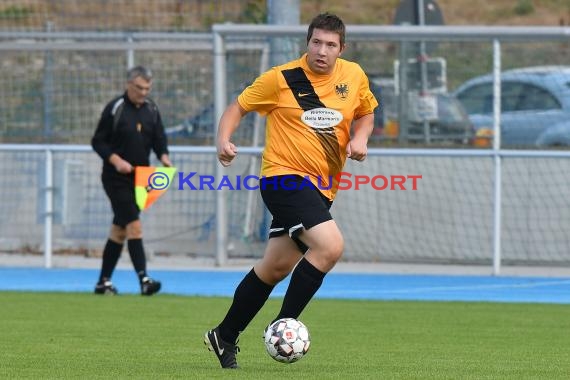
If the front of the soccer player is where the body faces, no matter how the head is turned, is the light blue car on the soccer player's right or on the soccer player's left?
on the soccer player's left

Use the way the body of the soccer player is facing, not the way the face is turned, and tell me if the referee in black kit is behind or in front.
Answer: behind
